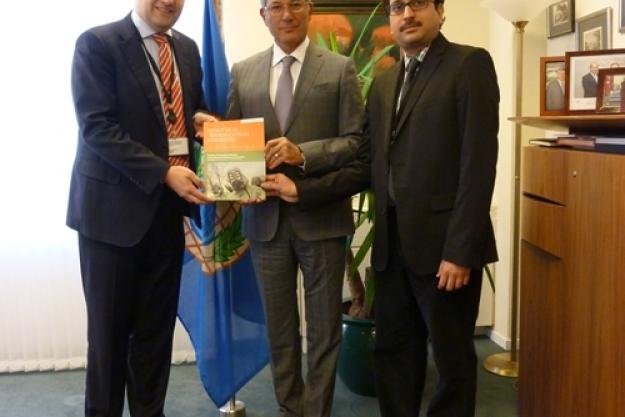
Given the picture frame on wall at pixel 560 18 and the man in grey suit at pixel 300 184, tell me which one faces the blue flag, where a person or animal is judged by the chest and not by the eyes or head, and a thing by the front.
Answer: the picture frame on wall

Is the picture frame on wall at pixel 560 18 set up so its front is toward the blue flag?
yes

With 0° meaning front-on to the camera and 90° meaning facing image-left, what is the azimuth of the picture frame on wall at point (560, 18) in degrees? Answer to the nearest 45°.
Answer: approximately 45°

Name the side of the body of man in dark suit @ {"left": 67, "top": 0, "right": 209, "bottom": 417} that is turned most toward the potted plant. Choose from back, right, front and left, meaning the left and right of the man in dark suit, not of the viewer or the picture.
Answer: left

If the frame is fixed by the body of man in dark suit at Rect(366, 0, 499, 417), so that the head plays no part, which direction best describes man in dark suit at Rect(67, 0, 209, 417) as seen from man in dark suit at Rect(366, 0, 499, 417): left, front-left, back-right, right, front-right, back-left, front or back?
front-right

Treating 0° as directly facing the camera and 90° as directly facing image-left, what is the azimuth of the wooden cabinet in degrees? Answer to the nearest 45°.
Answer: approximately 45°

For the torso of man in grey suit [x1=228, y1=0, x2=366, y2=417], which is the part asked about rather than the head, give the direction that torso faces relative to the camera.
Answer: toward the camera

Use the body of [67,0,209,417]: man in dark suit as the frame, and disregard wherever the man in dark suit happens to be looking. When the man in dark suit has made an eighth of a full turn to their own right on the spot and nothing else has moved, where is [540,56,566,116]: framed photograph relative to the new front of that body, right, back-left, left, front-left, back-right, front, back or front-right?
left

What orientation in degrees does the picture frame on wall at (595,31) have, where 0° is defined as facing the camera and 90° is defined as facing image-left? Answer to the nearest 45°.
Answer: approximately 45°

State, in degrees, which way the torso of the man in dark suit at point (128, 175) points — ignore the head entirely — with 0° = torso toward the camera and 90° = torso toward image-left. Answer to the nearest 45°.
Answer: approximately 315°

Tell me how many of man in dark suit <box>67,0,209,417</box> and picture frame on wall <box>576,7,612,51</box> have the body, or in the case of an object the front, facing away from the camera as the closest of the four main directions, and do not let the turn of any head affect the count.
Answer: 0
